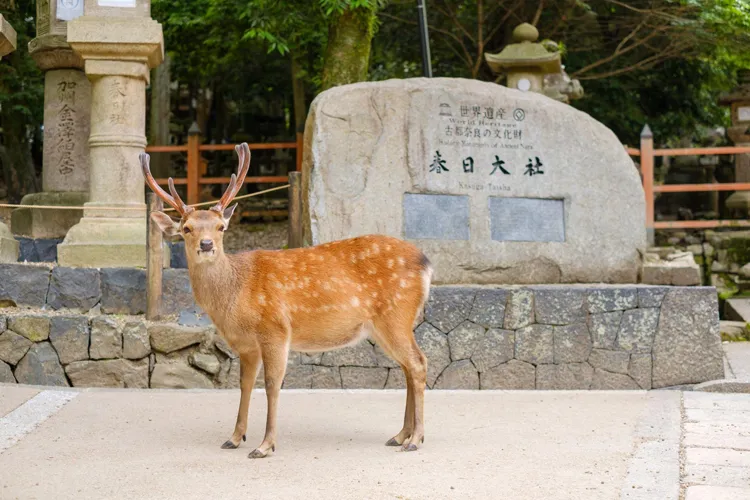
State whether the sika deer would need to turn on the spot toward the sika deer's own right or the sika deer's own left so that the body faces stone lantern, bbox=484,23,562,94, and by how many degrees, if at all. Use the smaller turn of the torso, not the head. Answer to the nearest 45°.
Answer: approximately 135° to the sika deer's own right

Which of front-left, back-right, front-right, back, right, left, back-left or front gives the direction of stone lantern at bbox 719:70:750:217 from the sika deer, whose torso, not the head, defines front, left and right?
back-right

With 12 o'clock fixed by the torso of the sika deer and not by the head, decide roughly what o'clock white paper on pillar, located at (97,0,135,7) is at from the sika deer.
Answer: The white paper on pillar is roughly at 2 o'clock from the sika deer.

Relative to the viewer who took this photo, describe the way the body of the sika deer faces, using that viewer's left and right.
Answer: facing to the left of the viewer

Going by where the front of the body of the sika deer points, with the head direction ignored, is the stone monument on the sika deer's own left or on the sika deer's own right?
on the sika deer's own right

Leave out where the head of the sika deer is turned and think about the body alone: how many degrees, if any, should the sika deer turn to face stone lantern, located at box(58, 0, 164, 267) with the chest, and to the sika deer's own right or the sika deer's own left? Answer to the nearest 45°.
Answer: approximately 45° to the sika deer's own right

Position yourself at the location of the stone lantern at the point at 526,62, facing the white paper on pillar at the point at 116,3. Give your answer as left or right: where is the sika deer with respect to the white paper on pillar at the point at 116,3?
left

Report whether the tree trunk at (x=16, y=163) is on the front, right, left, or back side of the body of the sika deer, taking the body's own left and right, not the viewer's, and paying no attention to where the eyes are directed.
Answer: right

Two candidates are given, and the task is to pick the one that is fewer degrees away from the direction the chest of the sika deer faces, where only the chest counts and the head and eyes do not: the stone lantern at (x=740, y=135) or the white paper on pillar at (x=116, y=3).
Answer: the white paper on pillar

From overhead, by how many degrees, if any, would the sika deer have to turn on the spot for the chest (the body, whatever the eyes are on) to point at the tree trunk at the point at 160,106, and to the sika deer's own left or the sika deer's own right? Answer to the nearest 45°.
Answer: approximately 90° to the sika deer's own right

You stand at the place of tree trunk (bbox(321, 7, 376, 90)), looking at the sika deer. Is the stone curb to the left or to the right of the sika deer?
left

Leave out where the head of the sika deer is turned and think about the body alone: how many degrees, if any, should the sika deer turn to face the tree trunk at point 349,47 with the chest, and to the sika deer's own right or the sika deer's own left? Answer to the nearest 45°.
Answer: approximately 90° to the sika deer's own right
